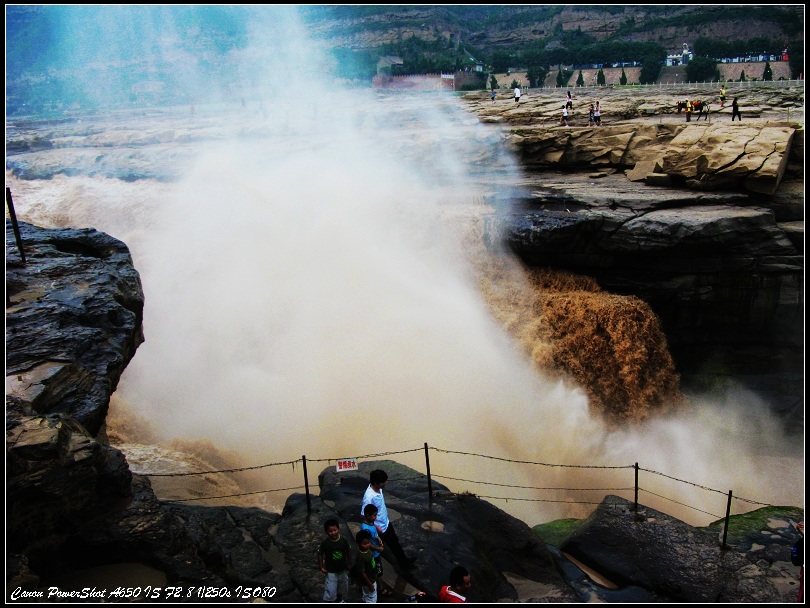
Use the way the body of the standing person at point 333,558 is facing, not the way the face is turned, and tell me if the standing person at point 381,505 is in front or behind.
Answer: behind

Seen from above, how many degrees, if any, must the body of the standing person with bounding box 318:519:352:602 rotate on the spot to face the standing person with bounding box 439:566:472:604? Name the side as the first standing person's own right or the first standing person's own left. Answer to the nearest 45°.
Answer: approximately 90° to the first standing person's own left

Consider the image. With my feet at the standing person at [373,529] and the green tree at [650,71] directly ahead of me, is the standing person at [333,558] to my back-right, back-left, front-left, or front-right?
back-left

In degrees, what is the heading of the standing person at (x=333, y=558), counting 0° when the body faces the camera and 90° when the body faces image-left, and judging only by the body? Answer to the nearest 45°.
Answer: approximately 0°

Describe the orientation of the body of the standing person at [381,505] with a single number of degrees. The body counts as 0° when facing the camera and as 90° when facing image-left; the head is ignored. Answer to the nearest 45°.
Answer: approximately 315°

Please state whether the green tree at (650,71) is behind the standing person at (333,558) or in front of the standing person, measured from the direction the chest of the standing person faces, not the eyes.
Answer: behind

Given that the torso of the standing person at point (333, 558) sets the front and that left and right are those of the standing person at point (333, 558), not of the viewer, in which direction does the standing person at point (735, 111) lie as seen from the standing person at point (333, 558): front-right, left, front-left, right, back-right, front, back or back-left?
back-left

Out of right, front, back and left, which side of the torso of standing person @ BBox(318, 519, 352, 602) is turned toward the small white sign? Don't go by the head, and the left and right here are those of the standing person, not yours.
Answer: back

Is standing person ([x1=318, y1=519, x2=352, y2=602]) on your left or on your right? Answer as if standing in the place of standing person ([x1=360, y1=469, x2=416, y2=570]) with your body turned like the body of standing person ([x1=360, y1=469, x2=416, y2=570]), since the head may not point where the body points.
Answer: on your right

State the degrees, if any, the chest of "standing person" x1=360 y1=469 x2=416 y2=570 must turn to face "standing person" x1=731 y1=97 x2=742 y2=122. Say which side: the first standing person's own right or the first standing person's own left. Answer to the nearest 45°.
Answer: approximately 90° to the first standing person's own left
